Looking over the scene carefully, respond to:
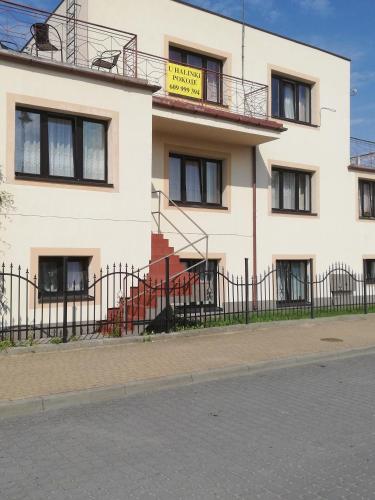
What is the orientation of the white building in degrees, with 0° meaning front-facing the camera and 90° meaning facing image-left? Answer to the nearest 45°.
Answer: approximately 315°
